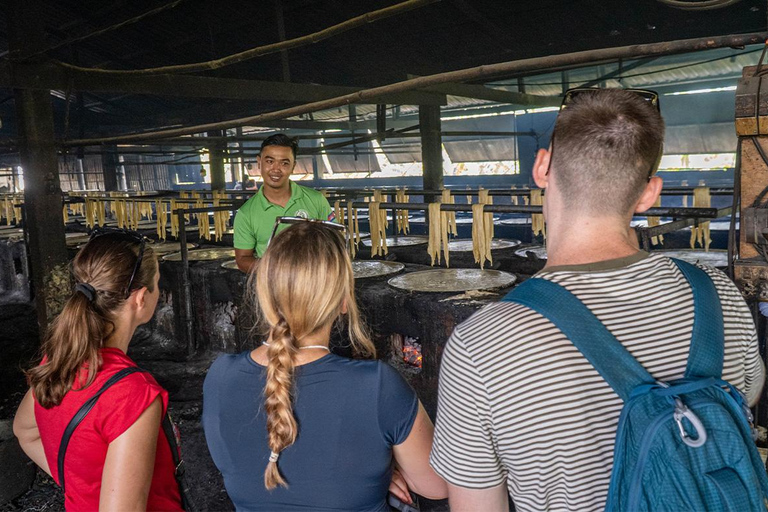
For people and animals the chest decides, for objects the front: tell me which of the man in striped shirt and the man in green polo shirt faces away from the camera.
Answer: the man in striped shirt

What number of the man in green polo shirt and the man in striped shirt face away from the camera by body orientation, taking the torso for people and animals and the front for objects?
1

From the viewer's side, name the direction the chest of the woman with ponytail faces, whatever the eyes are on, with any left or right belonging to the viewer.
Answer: facing away from the viewer and to the right of the viewer

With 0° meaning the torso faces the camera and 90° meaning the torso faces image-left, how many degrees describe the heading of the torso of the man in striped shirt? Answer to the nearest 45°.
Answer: approximately 180°

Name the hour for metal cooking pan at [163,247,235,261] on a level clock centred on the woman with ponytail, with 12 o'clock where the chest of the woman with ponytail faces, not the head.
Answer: The metal cooking pan is roughly at 11 o'clock from the woman with ponytail.

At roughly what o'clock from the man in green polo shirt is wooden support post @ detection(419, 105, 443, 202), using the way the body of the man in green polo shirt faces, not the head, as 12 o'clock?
The wooden support post is roughly at 7 o'clock from the man in green polo shirt.

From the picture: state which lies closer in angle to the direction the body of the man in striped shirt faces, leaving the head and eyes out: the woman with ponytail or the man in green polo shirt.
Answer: the man in green polo shirt

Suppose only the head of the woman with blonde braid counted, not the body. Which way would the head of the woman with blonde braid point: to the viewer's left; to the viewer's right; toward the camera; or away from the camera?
away from the camera
